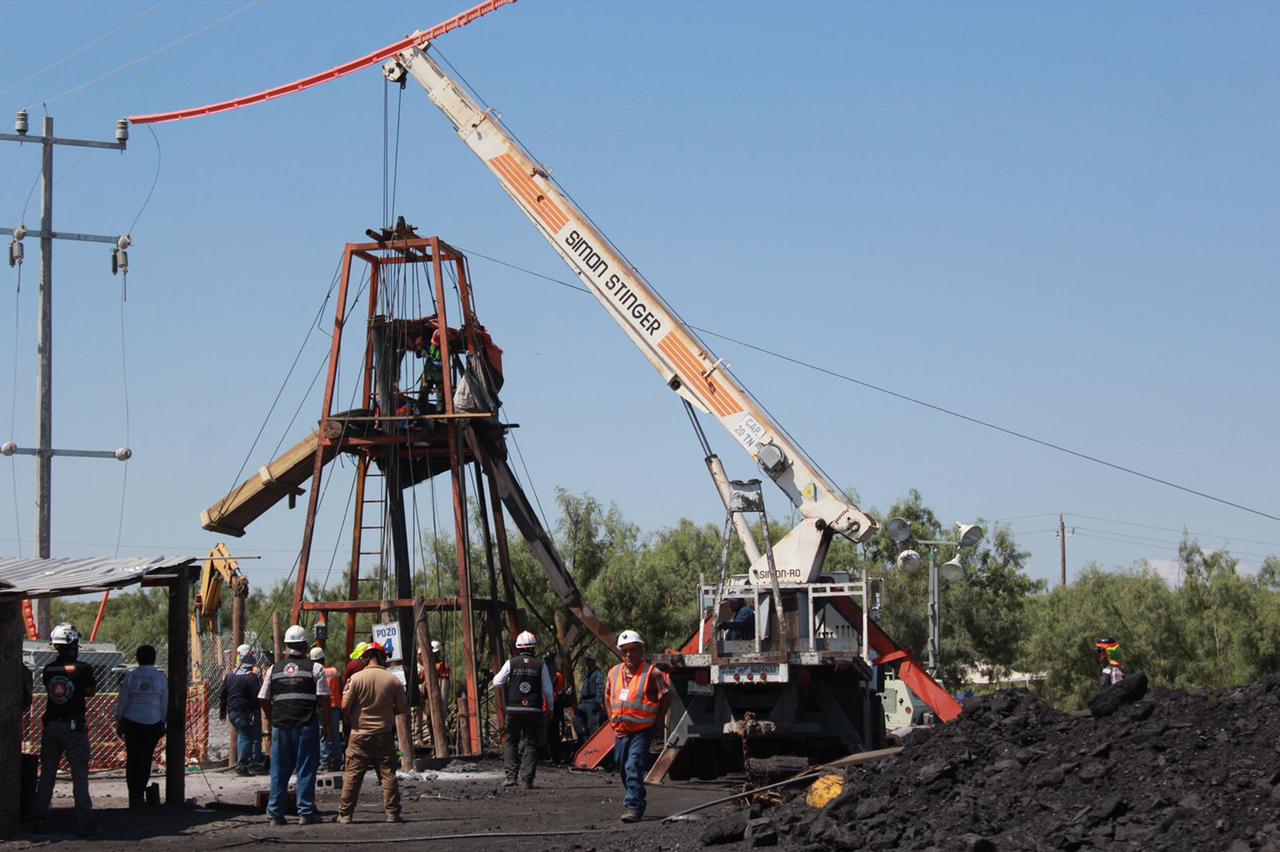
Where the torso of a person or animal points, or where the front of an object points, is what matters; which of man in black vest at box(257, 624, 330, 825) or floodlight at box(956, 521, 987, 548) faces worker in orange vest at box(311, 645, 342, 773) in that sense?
the man in black vest

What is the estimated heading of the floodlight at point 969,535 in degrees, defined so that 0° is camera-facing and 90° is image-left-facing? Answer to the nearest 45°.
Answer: approximately 315°

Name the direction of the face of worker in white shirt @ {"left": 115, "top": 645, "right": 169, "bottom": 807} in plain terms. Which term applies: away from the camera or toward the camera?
away from the camera

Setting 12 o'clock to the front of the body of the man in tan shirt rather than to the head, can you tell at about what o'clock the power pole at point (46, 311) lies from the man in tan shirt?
The power pole is roughly at 11 o'clock from the man in tan shirt.

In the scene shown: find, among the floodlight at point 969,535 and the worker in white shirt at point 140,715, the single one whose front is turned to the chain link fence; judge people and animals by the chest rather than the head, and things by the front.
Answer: the worker in white shirt

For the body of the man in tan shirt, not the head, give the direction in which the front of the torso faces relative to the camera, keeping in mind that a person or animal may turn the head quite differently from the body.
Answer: away from the camera

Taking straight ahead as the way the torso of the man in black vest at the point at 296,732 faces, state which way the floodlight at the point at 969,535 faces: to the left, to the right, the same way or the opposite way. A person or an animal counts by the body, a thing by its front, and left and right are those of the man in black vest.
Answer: the opposite way

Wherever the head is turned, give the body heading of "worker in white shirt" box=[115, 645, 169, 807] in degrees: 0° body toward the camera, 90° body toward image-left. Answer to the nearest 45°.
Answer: approximately 180°

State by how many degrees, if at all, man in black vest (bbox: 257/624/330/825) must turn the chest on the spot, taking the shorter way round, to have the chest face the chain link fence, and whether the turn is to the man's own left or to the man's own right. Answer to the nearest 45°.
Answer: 0° — they already face it

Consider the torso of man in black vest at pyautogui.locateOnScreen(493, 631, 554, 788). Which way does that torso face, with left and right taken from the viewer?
facing away from the viewer

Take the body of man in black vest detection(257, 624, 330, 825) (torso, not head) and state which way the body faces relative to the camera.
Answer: away from the camera

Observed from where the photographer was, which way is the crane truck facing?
facing away from the viewer
